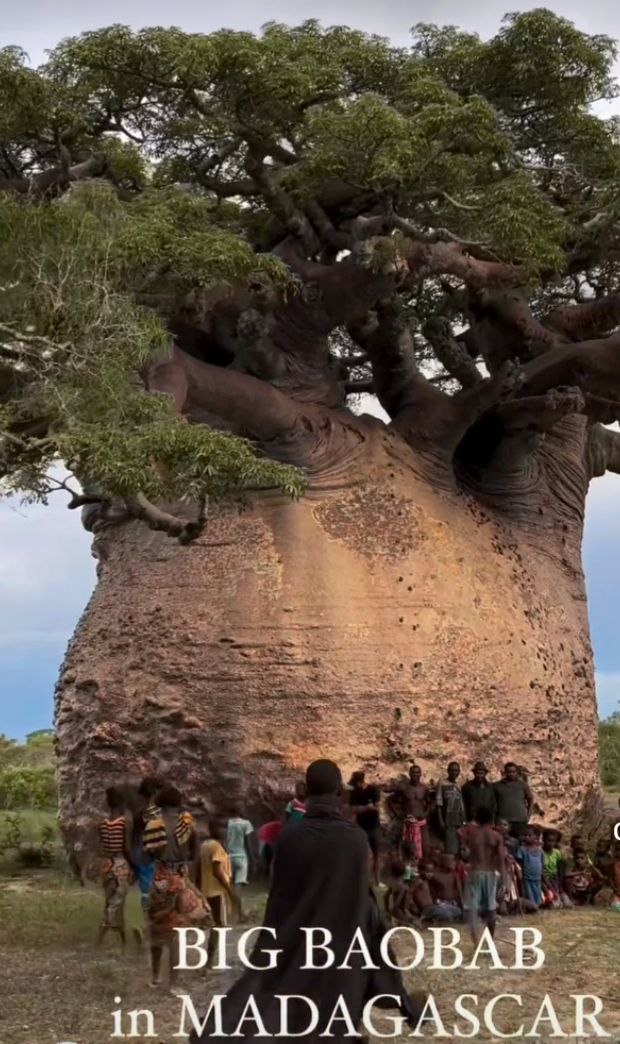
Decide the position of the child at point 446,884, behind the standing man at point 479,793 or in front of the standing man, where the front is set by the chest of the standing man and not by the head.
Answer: in front

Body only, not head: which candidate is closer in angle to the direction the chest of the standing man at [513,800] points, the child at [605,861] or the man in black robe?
the man in black robe

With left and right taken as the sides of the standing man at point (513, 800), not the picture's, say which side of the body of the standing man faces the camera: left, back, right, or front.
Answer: front

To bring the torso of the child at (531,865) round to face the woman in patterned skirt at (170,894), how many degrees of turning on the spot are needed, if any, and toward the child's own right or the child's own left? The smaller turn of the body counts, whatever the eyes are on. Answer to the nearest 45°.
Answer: approximately 45° to the child's own right

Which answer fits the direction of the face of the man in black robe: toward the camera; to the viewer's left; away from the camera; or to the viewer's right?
away from the camera

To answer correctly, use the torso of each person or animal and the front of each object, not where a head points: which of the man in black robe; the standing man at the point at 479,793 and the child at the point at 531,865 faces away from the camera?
the man in black robe

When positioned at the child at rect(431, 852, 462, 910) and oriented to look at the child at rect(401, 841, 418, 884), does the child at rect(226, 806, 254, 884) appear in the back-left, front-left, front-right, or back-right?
front-left

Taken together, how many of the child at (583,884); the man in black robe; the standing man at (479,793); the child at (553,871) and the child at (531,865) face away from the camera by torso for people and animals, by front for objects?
1

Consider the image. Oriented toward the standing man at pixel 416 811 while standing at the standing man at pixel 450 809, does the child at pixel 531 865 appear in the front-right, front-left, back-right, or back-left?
back-left

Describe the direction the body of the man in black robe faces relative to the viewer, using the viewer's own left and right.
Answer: facing away from the viewer

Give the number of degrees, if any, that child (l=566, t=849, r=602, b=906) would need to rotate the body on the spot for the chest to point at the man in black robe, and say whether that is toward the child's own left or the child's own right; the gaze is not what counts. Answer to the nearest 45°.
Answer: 0° — they already face them

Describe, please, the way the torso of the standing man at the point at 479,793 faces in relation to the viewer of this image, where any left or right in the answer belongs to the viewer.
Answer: facing the viewer
